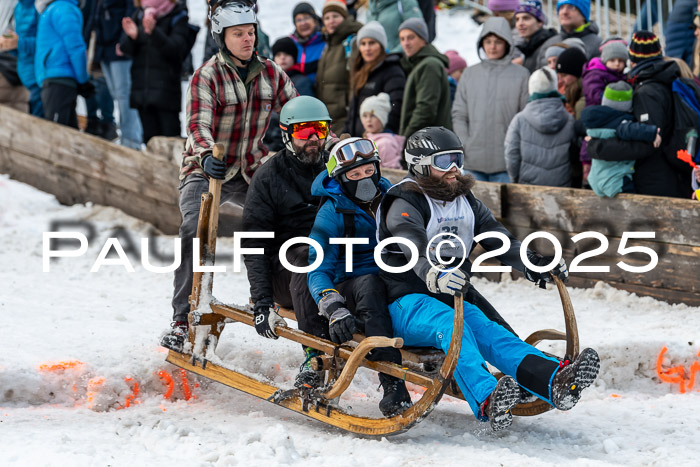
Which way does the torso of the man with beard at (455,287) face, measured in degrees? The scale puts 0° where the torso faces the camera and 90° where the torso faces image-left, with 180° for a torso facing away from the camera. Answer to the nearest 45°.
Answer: approximately 315°

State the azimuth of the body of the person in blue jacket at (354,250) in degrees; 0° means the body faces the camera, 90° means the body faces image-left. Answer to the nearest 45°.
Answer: approximately 315°

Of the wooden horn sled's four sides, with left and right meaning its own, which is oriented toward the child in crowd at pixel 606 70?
left

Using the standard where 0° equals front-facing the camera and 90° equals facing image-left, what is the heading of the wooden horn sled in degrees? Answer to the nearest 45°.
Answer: approximately 315°

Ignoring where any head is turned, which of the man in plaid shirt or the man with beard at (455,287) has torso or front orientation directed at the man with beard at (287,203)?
the man in plaid shirt

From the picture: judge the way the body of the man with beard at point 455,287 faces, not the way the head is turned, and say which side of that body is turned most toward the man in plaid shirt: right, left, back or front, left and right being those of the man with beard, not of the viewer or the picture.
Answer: back

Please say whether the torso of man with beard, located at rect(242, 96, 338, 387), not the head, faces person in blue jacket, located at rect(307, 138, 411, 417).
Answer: yes

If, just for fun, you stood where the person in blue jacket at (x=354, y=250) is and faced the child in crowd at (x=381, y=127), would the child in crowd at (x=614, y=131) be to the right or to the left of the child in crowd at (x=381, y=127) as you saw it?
right

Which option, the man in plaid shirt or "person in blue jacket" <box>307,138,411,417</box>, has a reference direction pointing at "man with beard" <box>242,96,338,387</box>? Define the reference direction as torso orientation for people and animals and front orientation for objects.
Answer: the man in plaid shirt

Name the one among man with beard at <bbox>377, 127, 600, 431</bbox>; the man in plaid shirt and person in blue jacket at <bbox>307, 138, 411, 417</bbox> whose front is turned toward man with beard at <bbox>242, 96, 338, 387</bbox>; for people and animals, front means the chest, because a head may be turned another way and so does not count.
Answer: the man in plaid shirt

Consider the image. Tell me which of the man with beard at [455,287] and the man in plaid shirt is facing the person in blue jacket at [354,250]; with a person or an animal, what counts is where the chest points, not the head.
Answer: the man in plaid shirt

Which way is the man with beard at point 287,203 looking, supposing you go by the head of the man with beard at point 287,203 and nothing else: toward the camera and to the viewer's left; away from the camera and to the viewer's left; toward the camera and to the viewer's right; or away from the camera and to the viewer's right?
toward the camera and to the viewer's right
